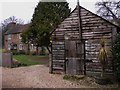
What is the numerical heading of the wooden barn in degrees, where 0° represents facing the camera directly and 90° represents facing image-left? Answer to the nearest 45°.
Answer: approximately 0°

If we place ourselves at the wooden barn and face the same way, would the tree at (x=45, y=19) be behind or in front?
behind

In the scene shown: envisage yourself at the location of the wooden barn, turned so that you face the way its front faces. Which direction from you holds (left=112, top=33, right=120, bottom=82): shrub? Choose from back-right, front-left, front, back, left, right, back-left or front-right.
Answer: front-left

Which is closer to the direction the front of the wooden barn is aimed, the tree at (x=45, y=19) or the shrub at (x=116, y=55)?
the shrub
